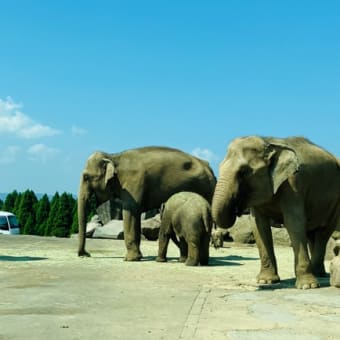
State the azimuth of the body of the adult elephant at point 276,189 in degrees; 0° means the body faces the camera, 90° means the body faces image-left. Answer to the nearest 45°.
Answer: approximately 45°

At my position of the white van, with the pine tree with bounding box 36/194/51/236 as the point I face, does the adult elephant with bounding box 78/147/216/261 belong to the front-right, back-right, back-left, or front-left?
back-right

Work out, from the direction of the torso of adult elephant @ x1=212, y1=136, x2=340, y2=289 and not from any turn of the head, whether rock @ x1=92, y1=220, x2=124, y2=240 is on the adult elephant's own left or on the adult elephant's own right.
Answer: on the adult elephant's own right

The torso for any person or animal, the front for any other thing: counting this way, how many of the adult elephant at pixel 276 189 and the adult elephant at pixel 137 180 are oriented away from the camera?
0

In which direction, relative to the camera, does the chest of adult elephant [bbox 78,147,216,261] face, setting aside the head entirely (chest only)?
to the viewer's left

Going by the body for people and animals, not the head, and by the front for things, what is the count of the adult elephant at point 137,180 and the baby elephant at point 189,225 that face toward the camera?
0
